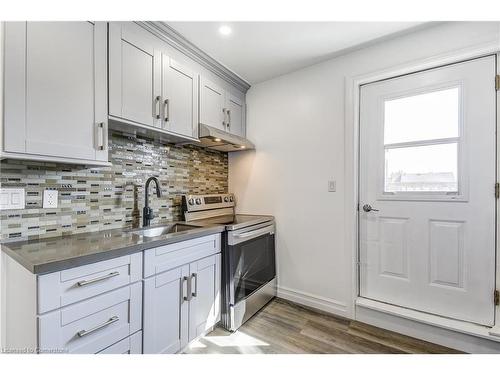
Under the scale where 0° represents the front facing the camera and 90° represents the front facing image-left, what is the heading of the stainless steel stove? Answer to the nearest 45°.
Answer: approximately 315°

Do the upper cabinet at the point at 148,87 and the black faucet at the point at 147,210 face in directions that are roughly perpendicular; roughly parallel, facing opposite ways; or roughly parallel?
roughly parallel

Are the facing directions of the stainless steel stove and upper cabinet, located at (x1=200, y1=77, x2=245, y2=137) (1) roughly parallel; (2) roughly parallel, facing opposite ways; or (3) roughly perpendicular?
roughly parallel

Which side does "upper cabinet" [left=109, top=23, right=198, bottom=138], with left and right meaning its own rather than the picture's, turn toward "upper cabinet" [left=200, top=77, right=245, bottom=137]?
left

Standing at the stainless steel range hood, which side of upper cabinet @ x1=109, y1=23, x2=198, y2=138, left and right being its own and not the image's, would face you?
left

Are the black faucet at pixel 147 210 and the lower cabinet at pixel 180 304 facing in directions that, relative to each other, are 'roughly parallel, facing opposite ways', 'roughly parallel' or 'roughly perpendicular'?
roughly parallel

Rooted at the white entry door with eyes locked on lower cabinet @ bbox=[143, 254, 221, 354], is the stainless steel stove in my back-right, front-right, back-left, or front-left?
front-right

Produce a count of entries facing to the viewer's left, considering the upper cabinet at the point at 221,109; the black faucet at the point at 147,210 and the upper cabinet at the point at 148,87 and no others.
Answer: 0

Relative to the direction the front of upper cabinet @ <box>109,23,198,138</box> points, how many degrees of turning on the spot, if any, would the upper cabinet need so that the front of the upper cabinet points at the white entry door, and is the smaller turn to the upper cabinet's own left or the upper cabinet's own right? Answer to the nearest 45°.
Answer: approximately 45° to the upper cabinet's own left

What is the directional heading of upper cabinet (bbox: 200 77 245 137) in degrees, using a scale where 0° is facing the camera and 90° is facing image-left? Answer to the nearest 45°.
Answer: approximately 315°

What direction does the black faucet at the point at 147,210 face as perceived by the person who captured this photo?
facing the viewer and to the right of the viewer

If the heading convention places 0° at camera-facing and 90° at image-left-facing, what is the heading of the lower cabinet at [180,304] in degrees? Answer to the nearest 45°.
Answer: approximately 315°
